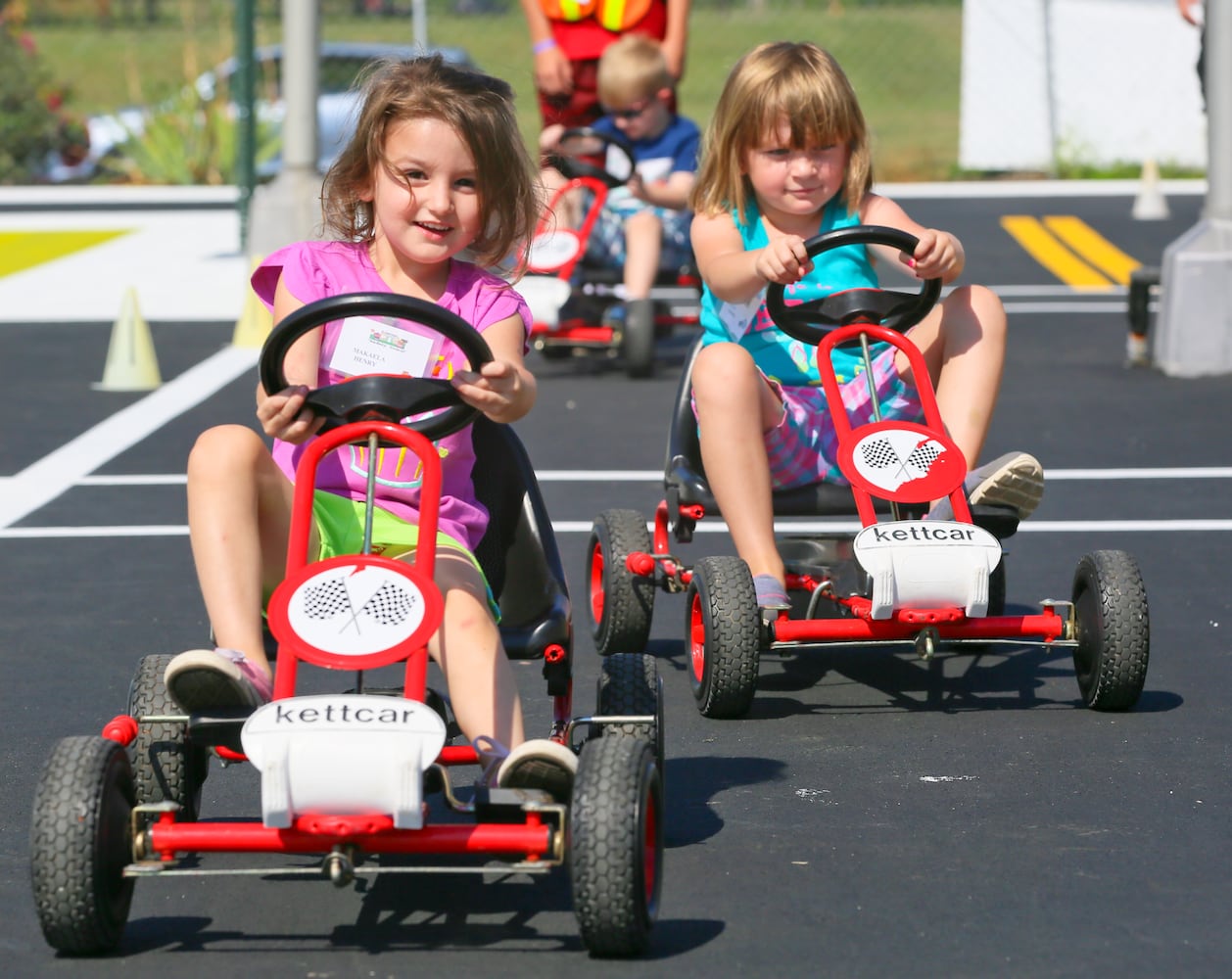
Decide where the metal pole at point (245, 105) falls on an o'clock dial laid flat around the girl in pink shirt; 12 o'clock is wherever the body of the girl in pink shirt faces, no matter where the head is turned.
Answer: The metal pole is roughly at 6 o'clock from the girl in pink shirt.

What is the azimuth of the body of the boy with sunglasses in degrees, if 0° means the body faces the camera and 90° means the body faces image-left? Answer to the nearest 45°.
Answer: approximately 45°

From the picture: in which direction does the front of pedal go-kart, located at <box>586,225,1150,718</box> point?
toward the camera

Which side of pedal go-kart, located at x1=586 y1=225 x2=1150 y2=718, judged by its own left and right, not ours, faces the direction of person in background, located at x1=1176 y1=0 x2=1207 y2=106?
back

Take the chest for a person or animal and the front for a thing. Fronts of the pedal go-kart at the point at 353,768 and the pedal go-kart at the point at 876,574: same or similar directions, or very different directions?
same or similar directions

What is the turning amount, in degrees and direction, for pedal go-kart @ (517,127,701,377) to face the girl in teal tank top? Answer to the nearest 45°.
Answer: approximately 45° to its left

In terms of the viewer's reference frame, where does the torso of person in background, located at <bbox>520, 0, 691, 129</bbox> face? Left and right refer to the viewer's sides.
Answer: facing the viewer

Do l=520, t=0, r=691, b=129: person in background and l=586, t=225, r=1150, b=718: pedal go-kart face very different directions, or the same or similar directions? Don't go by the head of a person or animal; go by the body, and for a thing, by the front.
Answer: same or similar directions

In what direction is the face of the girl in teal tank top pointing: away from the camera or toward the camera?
toward the camera

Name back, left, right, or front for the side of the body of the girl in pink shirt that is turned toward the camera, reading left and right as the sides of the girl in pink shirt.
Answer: front

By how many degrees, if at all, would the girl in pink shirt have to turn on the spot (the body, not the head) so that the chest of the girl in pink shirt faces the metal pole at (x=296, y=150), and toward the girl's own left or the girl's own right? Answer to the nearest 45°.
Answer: approximately 180°

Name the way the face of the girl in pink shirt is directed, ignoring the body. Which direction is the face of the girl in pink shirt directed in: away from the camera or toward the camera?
toward the camera
